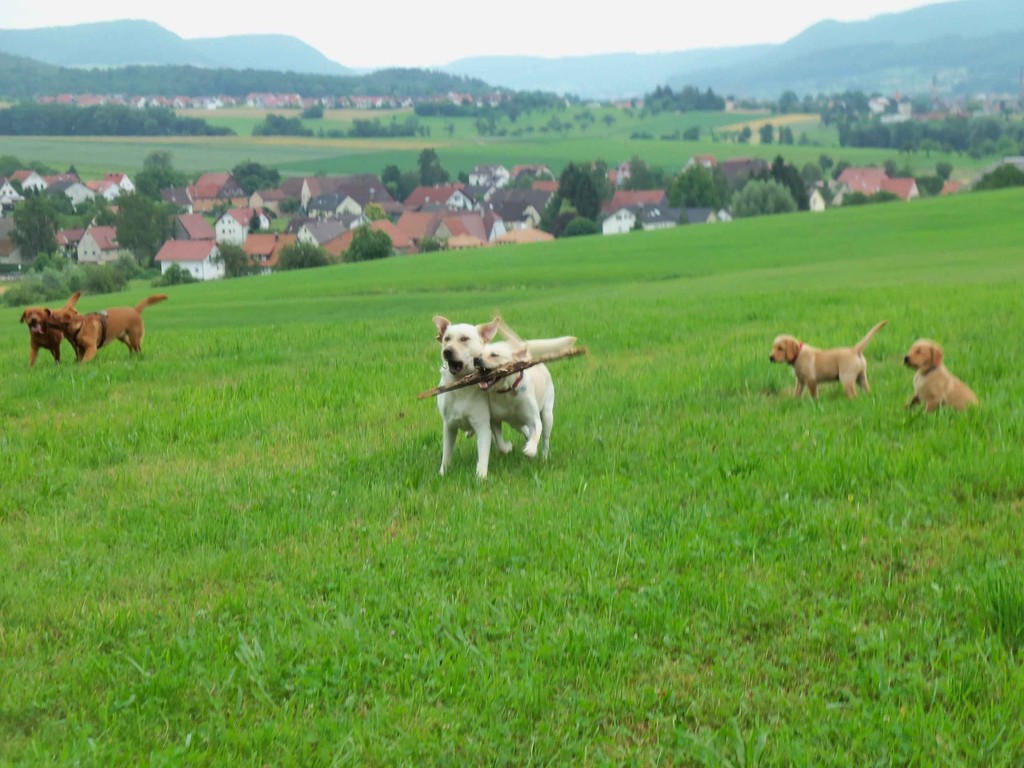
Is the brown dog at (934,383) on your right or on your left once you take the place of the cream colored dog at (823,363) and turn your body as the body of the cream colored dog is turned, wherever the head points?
on your left

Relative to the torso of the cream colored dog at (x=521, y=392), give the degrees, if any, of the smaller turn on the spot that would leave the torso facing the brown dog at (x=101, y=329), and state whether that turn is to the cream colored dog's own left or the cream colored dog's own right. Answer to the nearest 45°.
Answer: approximately 90° to the cream colored dog's own right

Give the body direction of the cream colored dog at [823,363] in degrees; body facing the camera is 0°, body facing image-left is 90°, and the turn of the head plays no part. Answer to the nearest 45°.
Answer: approximately 90°

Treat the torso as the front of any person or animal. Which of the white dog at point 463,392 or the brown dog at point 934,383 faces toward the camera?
the white dog

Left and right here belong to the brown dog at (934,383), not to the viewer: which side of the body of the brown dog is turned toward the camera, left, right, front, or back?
left

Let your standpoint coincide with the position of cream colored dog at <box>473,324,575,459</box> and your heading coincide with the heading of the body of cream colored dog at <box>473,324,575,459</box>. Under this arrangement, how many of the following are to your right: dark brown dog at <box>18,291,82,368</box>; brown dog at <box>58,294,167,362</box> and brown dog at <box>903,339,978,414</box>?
2

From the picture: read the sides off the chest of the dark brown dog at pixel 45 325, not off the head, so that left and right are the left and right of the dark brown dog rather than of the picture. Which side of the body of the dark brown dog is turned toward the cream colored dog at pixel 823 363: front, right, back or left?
left

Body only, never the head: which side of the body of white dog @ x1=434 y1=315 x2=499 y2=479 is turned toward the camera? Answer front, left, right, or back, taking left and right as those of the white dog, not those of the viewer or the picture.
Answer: front

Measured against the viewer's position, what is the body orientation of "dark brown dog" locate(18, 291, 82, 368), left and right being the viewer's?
facing the viewer and to the left of the viewer

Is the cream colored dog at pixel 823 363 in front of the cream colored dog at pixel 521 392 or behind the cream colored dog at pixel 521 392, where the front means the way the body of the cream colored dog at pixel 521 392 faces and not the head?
behind

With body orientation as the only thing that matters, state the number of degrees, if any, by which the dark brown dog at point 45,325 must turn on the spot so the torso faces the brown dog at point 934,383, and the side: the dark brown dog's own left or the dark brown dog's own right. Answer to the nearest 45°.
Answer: approximately 90° to the dark brown dog's own left

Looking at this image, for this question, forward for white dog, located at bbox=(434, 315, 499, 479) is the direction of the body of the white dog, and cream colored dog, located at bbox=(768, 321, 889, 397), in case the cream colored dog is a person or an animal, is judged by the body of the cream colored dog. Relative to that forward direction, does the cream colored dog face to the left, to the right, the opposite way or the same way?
to the right

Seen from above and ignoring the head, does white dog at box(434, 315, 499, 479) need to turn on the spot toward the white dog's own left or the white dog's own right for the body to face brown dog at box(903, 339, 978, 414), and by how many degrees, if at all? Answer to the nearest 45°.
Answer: approximately 90° to the white dog's own left

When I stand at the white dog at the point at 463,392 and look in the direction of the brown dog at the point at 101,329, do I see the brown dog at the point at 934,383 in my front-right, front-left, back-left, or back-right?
back-right

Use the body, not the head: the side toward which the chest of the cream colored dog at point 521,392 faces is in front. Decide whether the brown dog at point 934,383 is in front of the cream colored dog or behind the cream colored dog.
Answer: behind
